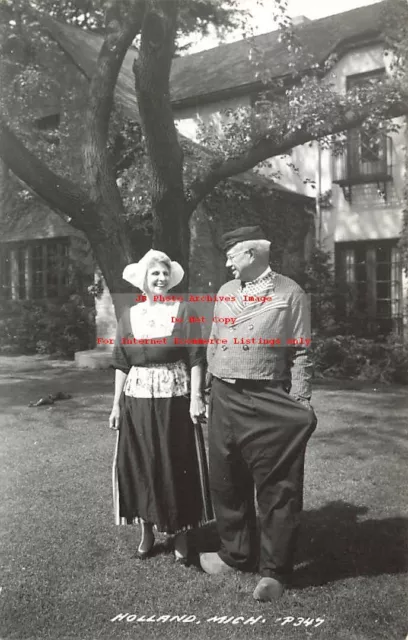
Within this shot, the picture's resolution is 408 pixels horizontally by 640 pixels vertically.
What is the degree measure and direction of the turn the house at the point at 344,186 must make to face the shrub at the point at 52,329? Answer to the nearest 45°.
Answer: approximately 45° to its right

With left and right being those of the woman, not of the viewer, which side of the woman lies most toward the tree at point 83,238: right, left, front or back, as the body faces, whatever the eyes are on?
back

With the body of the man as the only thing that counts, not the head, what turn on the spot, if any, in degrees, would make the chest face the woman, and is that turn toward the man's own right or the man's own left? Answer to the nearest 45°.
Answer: approximately 90° to the man's own right

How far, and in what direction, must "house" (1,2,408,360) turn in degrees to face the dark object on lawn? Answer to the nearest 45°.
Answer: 0° — it already faces it

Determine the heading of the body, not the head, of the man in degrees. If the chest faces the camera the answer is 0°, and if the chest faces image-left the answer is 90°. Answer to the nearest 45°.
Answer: approximately 45°

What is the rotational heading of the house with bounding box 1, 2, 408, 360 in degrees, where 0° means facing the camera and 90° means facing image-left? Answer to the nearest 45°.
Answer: approximately 45°

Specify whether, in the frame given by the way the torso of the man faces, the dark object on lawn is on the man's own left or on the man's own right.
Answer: on the man's own right

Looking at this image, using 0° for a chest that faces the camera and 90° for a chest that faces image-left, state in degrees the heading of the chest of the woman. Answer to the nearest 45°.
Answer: approximately 0°

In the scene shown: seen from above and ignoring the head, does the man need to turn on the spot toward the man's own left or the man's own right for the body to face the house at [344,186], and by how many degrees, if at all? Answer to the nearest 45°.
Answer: approximately 135° to the man's own right

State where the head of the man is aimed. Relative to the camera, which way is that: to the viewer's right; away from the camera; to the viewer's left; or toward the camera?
to the viewer's left

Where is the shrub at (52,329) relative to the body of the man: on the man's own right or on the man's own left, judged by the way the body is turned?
on the man's own right

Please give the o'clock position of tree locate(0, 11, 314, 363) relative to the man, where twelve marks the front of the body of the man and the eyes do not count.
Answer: The tree is roughly at 4 o'clock from the man.
